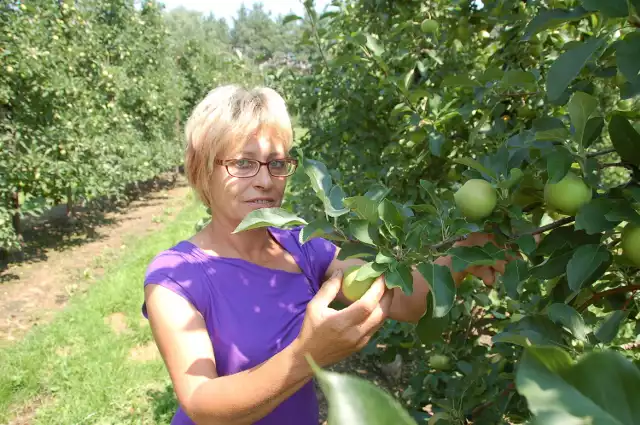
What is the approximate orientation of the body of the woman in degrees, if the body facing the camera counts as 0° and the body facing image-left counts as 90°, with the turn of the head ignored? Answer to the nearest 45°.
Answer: approximately 315°

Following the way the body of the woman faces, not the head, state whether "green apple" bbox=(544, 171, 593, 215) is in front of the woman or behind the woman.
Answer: in front

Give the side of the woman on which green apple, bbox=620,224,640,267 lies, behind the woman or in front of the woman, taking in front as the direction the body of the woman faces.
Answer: in front

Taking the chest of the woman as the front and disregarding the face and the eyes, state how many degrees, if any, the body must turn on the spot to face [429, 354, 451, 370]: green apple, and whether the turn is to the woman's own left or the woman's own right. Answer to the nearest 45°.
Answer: approximately 90° to the woman's own left
